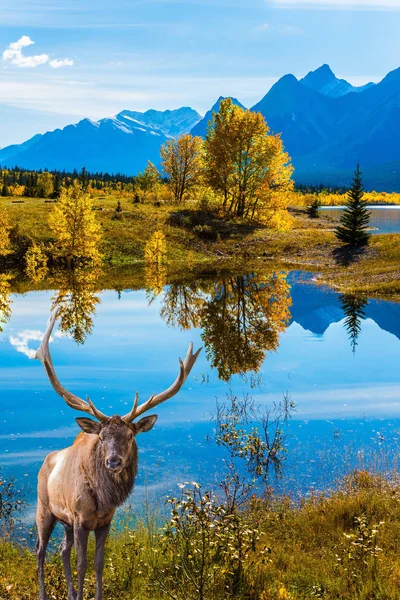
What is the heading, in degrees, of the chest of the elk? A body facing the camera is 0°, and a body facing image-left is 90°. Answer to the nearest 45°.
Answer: approximately 315°
